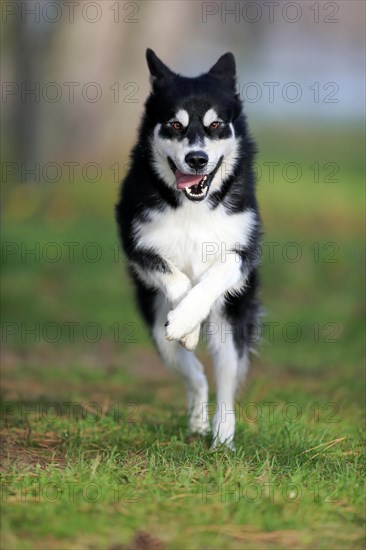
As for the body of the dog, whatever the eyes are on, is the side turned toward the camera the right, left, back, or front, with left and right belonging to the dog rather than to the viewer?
front
